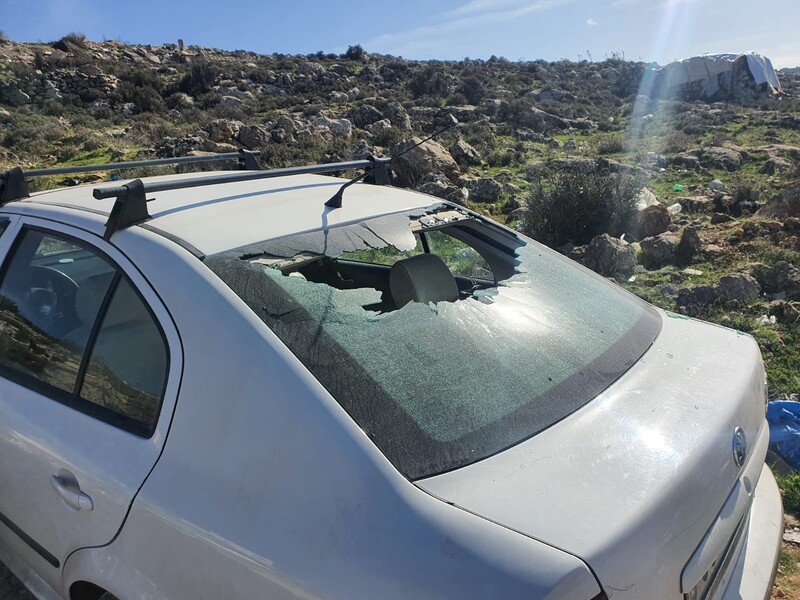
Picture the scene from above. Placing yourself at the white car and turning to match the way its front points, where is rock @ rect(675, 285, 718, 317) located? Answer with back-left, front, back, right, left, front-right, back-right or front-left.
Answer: right

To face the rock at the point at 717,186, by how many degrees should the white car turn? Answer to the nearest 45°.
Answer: approximately 90° to its right

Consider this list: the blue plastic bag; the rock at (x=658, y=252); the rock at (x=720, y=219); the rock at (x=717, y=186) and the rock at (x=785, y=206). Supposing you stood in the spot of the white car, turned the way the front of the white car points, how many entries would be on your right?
5

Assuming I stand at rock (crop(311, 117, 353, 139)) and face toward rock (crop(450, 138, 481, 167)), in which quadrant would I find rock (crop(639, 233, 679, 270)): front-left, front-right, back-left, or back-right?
front-right

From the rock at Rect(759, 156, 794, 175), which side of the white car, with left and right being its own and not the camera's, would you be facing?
right

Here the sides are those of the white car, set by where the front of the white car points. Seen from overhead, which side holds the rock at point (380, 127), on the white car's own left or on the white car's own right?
on the white car's own right

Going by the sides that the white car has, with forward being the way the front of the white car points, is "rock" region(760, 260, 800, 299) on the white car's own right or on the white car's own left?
on the white car's own right

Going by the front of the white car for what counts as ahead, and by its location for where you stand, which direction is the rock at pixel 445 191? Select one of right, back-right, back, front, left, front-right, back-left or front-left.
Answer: front-right

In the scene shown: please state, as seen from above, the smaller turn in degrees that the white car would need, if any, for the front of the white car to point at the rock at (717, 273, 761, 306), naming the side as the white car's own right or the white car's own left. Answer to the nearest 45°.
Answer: approximately 90° to the white car's own right

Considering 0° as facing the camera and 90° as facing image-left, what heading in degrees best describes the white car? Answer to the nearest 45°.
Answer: approximately 135°

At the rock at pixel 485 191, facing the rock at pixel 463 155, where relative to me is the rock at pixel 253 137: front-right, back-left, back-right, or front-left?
front-left

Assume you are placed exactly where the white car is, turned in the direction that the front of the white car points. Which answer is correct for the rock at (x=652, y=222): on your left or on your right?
on your right

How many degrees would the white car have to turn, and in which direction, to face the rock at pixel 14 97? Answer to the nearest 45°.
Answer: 0° — it already faces it
